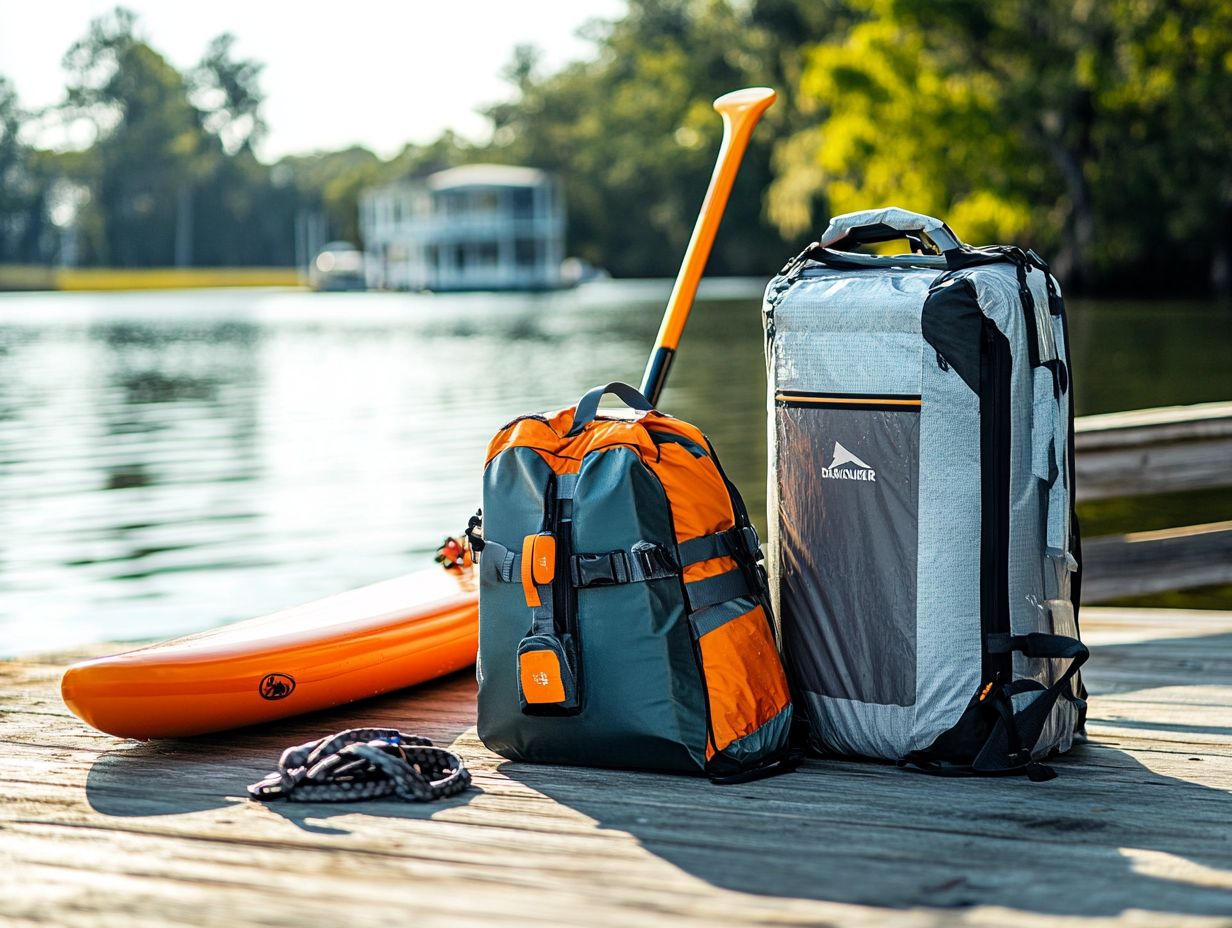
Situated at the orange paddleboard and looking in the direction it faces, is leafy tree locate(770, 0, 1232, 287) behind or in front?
behind

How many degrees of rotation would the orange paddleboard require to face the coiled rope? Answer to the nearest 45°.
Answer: approximately 45° to its left

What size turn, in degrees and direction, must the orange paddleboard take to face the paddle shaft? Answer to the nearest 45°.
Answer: approximately 135° to its left

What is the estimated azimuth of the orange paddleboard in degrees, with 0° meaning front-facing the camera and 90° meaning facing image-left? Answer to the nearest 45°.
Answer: approximately 45°

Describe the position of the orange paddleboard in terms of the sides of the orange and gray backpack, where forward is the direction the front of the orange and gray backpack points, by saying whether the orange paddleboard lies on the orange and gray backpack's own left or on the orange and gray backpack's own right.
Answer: on the orange and gray backpack's own right

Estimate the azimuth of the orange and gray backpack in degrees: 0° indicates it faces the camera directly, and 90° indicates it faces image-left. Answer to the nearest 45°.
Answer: approximately 45°
